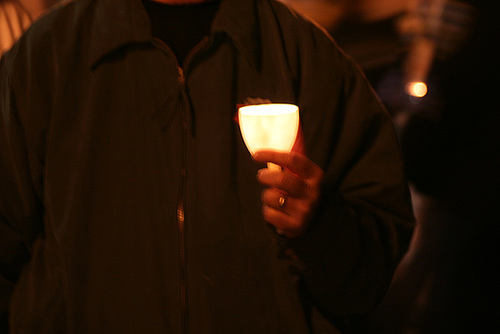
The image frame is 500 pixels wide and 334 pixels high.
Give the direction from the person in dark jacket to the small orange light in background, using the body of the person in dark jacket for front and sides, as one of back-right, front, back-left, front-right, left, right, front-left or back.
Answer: back-left

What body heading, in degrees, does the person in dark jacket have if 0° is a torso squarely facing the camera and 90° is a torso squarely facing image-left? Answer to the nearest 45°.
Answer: approximately 0°

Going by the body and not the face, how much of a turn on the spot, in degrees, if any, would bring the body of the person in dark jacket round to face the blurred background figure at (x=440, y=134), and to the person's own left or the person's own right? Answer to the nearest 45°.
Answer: approximately 135° to the person's own left

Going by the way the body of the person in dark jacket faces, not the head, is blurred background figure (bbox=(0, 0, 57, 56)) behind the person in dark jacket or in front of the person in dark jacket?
behind
